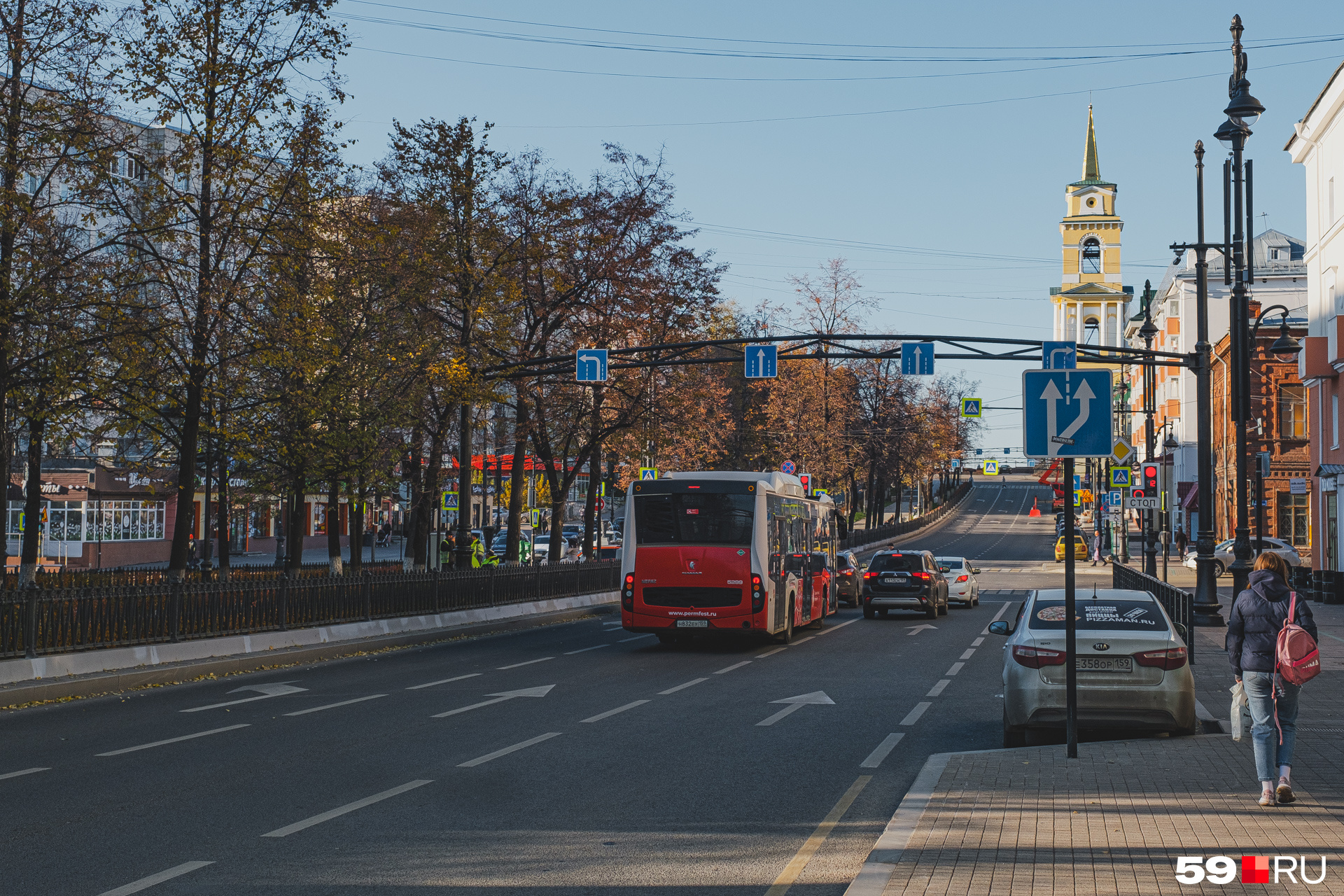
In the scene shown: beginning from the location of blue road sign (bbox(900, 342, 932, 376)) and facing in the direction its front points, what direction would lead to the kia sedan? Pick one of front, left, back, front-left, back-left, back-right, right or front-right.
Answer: front

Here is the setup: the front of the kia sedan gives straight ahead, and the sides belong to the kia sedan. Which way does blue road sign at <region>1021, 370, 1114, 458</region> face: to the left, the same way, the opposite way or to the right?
the opposite way

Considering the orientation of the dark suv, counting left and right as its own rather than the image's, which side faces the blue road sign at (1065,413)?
back

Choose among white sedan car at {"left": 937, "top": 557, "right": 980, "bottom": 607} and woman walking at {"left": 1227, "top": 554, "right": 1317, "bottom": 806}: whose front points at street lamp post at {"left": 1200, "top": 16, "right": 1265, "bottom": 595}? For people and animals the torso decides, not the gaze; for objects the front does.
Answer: the woman walking

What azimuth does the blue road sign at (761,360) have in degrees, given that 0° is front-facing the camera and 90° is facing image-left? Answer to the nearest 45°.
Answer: approximately 0°

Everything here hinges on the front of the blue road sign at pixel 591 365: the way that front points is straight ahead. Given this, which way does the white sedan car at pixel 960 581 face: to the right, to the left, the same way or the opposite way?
the opposite way

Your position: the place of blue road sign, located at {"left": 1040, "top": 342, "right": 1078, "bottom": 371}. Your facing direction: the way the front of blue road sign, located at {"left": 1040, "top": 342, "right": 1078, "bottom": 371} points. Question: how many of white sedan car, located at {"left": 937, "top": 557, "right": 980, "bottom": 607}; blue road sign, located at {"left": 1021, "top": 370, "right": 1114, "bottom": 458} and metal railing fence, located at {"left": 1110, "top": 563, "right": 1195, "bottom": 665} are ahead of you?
2

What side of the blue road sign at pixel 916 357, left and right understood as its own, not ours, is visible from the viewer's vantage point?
front

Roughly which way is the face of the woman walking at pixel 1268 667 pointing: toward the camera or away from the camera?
away from the camera

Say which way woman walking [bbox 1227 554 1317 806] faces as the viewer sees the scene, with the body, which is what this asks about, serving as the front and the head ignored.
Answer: away from the camera

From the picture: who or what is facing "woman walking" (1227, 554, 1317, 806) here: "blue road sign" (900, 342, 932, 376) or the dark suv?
the blue road sign

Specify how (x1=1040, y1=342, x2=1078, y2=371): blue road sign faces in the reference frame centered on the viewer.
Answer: facing the viewer

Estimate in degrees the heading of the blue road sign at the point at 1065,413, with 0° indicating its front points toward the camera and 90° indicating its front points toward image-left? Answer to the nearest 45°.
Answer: approximately 0°

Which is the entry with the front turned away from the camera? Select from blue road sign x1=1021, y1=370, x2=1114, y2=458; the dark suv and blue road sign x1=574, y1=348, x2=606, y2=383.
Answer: the dark suv

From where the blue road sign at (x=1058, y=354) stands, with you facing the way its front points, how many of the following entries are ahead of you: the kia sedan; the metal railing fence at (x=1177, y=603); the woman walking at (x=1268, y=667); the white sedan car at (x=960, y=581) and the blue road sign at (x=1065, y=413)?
4

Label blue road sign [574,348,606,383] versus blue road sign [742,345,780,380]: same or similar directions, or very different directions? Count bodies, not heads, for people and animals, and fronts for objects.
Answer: same or similar directions

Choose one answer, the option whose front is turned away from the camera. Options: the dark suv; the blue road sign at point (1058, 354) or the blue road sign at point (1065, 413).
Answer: the dark suv
